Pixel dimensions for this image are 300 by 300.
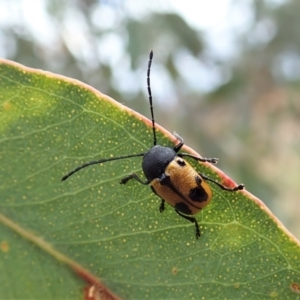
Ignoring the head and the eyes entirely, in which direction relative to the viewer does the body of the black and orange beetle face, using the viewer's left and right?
facing away from the viewer and to the left of the viewer
